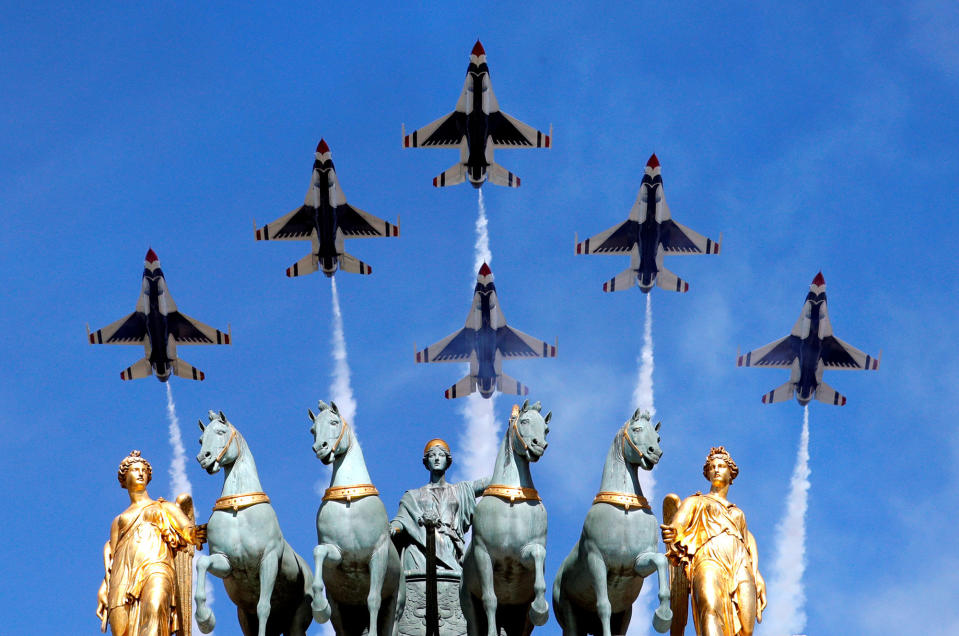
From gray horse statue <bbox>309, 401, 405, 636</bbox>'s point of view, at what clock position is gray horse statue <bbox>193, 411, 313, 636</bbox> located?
gray horse statue <bbox>193, 411, 313, 636</bbox> is roughly at 3 o'clock from gray horse statue <bbox>309, 401, 405, 636</bbox>.

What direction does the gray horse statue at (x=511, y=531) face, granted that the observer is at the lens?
facing the viewer

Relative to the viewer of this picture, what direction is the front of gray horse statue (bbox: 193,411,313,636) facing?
facing the viewer and to the left of the viewer

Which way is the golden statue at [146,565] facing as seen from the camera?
toward the camera

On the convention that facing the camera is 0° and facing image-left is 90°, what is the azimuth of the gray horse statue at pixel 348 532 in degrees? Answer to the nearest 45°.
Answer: approximately 0°

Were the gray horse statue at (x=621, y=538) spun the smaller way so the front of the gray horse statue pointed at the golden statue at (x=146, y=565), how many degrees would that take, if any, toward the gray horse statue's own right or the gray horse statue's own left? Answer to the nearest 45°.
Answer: approximately 135° to the gray horse statue's own right

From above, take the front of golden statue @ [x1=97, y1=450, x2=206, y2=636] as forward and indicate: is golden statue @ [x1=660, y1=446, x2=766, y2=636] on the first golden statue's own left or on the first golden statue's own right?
on the first golden statue's own left

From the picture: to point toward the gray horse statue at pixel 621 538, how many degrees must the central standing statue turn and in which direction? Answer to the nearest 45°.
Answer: approximately 45° to its left

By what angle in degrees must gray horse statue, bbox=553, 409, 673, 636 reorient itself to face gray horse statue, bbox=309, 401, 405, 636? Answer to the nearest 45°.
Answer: approximately 135° to its right

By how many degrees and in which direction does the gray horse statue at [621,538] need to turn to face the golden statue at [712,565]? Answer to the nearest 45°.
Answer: approximately 90° to its left

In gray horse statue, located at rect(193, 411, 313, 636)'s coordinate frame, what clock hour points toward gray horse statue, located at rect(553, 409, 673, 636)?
gray horse statue, located at rect(553, 409, 673, 636) is roughly at 8 o'clock from gray horse statue, located at rect(193, 411, 313, 636).

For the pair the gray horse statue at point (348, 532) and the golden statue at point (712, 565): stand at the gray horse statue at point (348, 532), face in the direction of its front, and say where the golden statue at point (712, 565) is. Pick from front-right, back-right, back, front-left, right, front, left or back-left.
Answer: left

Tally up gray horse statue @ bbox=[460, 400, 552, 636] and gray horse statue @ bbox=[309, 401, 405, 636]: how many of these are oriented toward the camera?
2

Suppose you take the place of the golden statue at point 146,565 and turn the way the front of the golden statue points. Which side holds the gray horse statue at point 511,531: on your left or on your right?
on your left

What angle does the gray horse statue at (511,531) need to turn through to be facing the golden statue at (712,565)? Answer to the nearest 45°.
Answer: approximately 135° to its left
